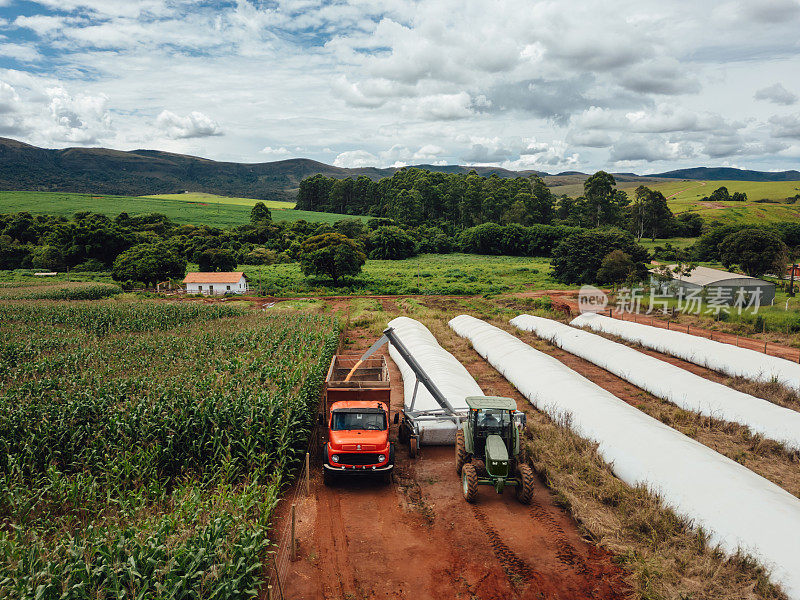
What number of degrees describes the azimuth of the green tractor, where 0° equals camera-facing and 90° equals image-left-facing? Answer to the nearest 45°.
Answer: approximately 0°

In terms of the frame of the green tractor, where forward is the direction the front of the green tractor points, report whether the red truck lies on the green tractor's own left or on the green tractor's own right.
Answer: on the green tractor's own right

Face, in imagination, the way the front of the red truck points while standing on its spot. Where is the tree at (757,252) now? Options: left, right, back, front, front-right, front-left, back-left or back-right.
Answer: back-left

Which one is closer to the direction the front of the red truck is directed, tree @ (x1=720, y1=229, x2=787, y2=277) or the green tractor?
the green tractor

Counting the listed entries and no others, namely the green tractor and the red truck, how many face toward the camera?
2

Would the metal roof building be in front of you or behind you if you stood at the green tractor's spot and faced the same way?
behind
